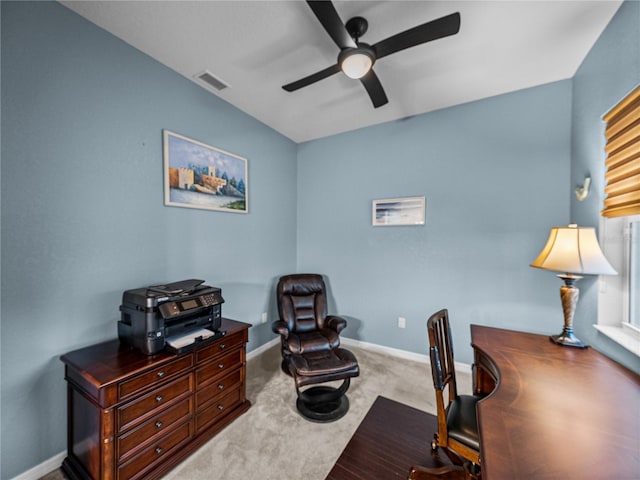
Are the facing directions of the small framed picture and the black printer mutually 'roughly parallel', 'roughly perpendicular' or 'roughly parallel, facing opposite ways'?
roughly perpendicular

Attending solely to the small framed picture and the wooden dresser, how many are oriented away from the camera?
0

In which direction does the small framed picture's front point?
toward the camera

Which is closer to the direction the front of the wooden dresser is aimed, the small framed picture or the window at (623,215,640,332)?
the window

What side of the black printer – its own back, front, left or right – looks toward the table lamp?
front

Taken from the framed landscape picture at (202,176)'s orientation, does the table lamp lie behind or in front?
in front

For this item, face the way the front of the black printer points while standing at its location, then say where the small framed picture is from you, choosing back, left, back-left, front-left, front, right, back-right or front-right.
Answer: front-left

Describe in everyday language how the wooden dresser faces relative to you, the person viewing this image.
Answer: facing the viewer and to the right of the viewer

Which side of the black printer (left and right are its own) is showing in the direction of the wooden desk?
front

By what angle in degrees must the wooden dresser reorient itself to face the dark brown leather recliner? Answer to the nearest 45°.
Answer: approximately 45° to its left

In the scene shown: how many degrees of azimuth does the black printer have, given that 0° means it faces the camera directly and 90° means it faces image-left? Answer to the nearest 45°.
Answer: approximately 315°

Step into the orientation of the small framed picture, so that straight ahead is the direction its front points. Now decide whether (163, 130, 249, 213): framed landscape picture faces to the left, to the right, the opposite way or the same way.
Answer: to the left

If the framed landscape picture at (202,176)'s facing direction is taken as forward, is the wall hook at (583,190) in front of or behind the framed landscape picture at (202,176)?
in front

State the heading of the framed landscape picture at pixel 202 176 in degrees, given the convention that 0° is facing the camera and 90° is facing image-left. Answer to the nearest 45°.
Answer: approximately 315°
